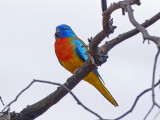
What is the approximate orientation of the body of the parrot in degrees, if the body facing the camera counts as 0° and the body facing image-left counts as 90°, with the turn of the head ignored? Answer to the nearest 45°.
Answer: approximately 45°

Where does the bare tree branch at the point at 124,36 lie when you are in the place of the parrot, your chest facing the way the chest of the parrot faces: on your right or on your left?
on your left
